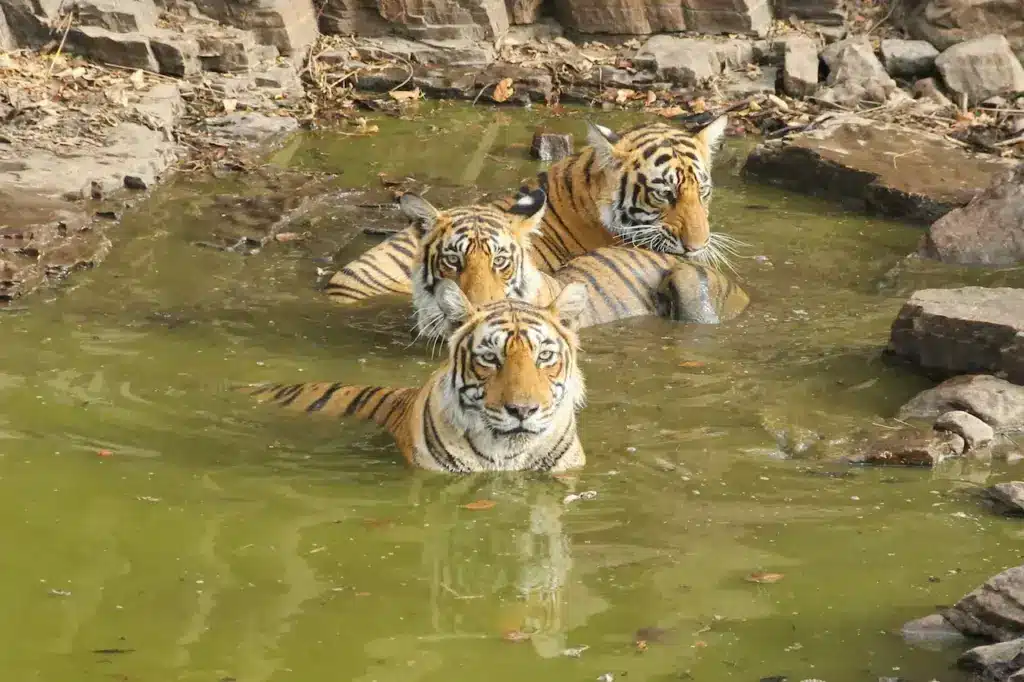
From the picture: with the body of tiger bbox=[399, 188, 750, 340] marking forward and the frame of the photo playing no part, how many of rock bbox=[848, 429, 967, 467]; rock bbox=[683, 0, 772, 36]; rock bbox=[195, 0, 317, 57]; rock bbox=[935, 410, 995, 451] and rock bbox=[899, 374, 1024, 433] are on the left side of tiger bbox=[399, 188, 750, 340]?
3

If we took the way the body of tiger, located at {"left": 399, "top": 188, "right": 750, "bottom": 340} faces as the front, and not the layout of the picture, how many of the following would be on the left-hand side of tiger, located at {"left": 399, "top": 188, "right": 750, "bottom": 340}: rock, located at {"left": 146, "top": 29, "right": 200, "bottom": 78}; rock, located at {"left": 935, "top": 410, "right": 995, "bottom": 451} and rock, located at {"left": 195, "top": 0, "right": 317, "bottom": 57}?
1

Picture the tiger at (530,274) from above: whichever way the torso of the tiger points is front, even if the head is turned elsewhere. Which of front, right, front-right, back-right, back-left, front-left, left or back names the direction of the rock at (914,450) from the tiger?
left

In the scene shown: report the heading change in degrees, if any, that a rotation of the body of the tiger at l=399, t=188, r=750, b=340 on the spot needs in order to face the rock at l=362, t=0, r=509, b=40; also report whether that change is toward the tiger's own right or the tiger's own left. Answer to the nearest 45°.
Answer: approximately 135° to the tiger's own right

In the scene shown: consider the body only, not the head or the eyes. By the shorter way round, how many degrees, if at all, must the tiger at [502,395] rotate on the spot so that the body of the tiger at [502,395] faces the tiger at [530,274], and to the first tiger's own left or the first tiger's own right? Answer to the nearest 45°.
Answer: approximately 135° to the first tiger's own left

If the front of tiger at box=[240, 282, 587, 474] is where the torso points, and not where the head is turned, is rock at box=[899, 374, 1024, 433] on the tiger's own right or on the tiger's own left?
on the tiger's own left

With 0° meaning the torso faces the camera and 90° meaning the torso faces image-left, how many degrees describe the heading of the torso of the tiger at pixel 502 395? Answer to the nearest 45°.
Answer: approximately 315°

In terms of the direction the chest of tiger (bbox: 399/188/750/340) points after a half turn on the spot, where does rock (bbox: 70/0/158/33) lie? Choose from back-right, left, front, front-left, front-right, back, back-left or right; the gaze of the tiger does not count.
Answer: left

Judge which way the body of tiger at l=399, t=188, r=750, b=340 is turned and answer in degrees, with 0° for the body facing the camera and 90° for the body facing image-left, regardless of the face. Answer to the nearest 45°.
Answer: approximately 45°

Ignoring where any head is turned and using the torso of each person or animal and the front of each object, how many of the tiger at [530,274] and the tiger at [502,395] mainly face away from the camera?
0

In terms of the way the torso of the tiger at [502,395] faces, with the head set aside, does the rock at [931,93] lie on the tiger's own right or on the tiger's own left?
on the tiger's own left

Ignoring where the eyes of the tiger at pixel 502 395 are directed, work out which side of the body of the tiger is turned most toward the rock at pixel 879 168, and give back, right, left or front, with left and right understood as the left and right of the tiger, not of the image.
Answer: left

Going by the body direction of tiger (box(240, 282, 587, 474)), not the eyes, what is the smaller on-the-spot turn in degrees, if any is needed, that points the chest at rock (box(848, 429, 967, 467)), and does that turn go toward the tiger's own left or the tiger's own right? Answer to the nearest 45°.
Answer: approximately 45° to the tiger's own left

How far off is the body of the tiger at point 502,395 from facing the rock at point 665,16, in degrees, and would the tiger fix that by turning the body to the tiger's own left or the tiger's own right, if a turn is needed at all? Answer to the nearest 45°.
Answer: approximately 135° to the tiger's own left

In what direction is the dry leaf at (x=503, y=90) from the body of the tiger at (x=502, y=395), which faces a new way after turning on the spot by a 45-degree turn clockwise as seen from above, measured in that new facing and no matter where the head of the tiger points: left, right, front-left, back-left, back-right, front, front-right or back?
back

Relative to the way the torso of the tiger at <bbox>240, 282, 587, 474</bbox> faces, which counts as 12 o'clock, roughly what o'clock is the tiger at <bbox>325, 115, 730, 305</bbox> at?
the tiger at <bbox>325, 115, 730, 305</bbox> is roughly at 8 o'clock from the tiger at <bbox>240, 282, 587, 474</bbox>.

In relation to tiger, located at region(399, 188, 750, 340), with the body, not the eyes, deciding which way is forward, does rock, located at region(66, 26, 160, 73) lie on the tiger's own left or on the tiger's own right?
on the tiger's own right

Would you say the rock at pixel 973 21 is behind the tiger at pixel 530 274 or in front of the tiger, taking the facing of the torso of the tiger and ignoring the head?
behind

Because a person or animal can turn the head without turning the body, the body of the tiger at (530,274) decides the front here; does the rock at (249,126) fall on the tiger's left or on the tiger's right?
on the tiger's right
